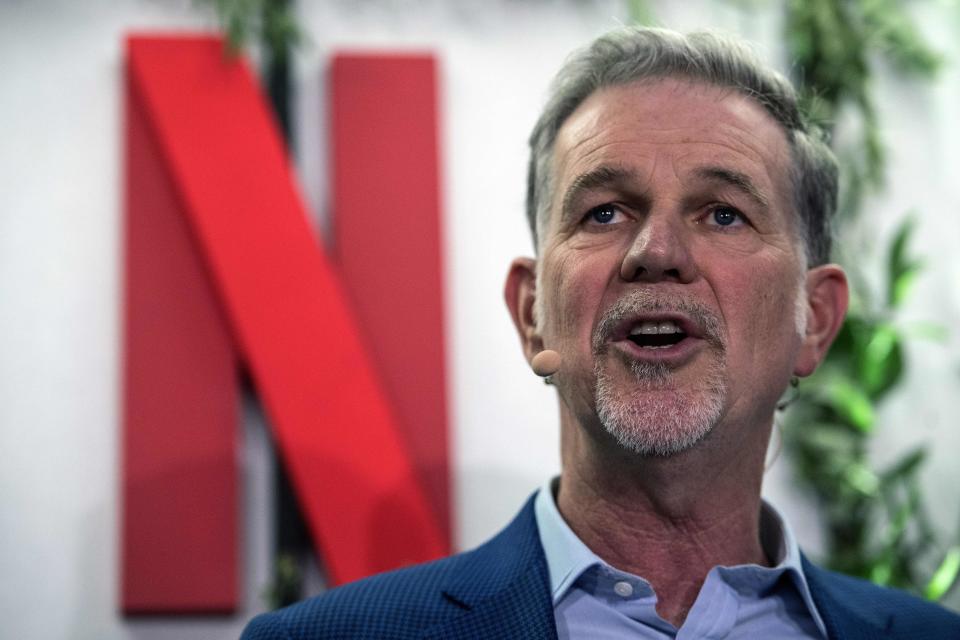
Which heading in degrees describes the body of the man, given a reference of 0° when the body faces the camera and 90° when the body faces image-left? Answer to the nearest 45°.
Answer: approximately 0°
